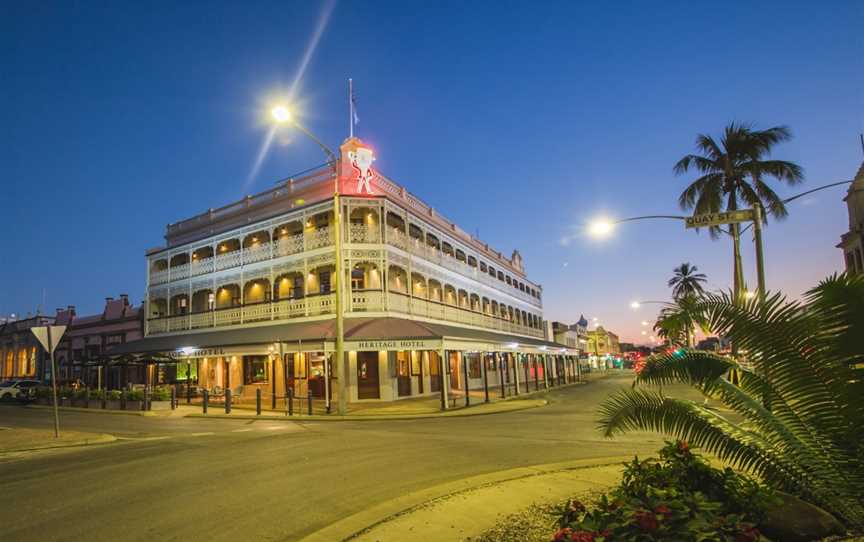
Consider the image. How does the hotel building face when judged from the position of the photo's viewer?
facing the viewer

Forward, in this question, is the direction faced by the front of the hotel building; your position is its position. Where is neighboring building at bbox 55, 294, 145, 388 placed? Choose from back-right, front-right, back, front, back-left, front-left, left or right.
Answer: back-right

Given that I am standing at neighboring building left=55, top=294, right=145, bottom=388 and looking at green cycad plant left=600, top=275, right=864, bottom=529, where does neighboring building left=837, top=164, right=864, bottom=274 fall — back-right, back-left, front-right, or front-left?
front-left

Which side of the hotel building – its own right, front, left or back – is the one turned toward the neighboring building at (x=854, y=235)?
left

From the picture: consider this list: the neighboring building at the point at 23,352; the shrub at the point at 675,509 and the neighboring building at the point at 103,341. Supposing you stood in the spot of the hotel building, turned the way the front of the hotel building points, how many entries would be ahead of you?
1

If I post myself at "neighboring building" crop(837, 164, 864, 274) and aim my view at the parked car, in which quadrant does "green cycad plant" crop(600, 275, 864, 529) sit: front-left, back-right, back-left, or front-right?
front-left

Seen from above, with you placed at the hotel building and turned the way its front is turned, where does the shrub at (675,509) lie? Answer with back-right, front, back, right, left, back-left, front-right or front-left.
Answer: front

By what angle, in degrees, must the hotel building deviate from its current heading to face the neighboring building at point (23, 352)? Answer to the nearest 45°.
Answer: approximately 135° to its right

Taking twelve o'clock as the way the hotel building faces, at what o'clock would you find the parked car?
The parked car is roughly at 4 o'clock from the hotel building.
